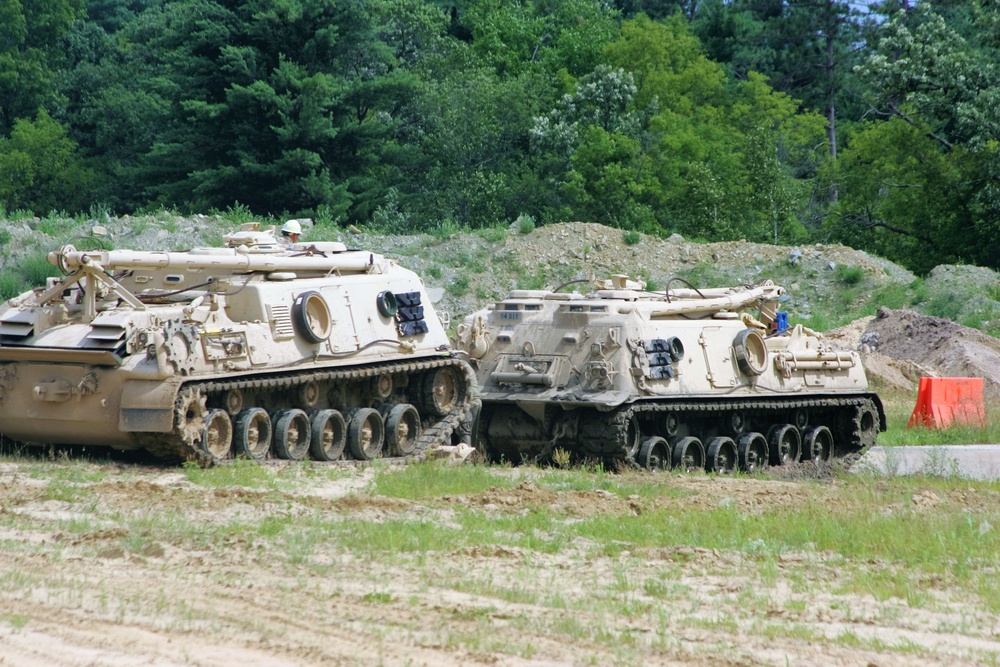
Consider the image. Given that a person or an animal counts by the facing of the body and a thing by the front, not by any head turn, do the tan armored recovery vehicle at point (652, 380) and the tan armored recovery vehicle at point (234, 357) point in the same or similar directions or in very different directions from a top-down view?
very different directions
